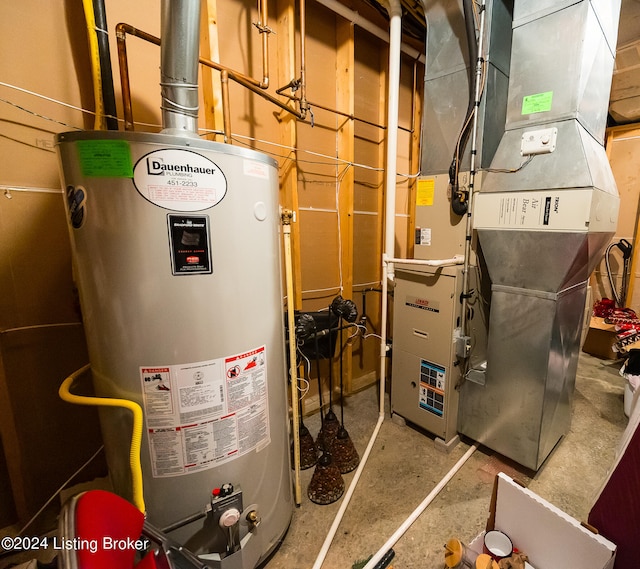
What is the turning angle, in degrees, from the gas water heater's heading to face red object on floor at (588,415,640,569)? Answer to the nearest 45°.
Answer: approximately 45° to its left

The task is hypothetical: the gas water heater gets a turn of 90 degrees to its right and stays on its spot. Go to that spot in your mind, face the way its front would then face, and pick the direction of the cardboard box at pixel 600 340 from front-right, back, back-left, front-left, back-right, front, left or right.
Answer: back

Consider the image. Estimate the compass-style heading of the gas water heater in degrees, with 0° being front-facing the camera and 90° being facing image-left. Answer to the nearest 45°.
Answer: approximately 0°

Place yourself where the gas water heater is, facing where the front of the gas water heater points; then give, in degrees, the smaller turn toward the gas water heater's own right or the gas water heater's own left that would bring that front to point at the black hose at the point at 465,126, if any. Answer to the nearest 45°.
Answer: approximately 90° to the gas water heater's own left
